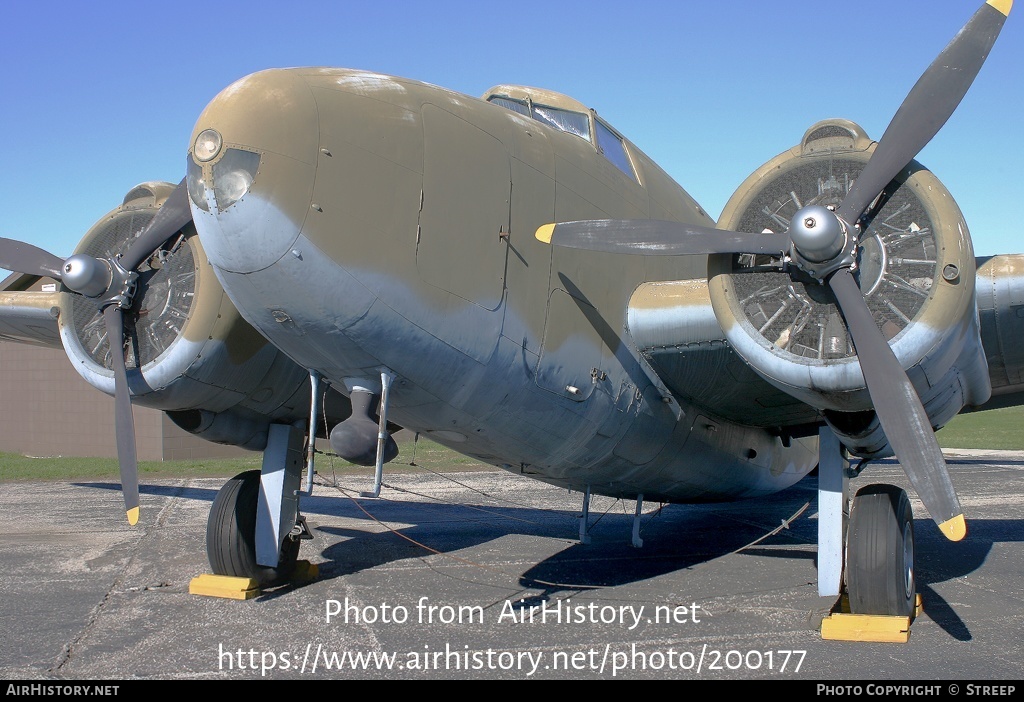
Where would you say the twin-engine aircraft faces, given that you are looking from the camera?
facing the viewer and to the left of the viewer
